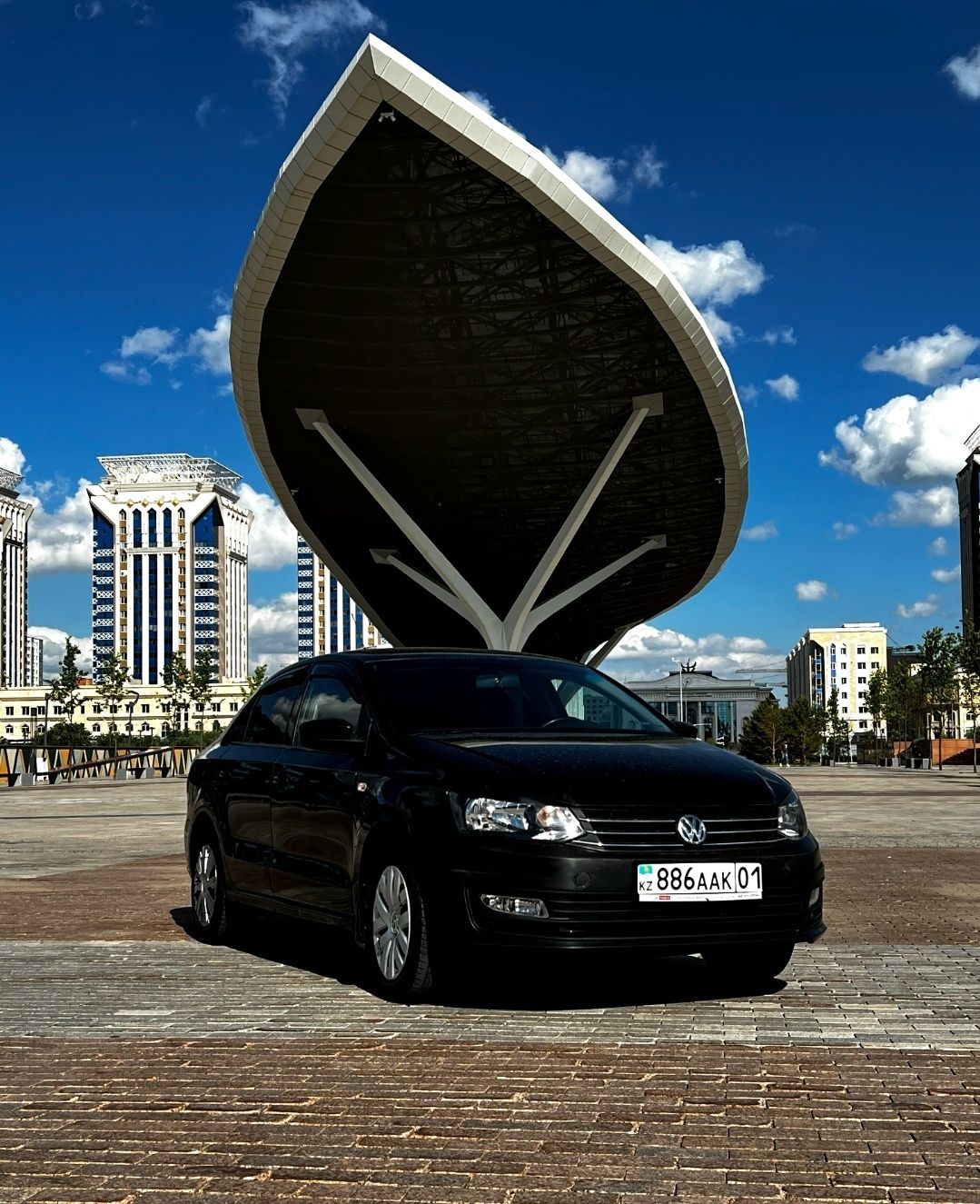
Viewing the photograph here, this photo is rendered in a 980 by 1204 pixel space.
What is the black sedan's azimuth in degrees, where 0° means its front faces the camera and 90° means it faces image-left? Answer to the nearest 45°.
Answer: approximately 315°
